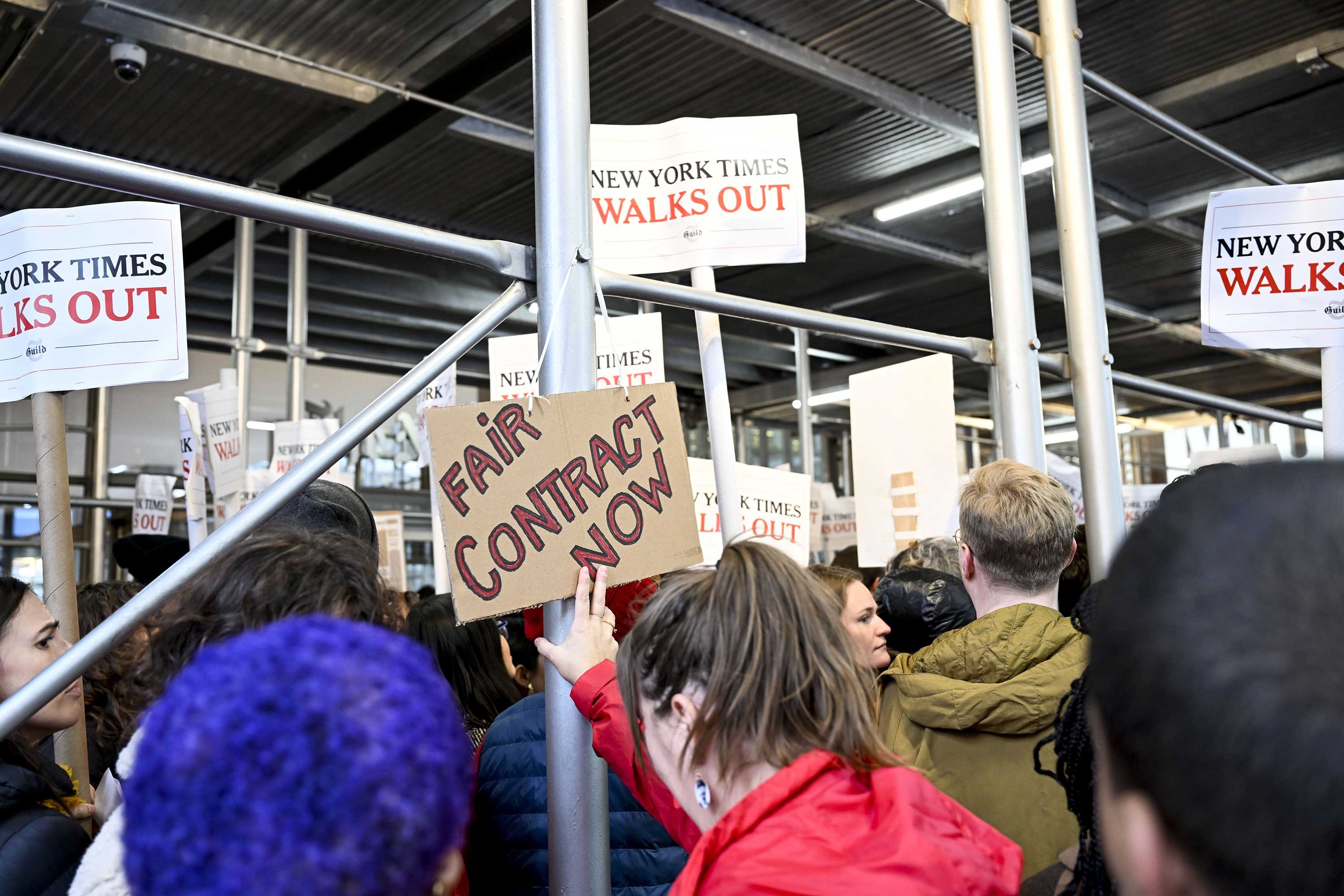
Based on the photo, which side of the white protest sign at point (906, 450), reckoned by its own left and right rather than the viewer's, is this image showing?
back

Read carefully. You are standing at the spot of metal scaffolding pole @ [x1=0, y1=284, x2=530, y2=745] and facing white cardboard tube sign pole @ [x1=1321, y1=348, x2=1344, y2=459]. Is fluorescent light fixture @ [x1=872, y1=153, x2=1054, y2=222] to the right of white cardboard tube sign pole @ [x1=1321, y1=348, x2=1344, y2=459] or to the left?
left

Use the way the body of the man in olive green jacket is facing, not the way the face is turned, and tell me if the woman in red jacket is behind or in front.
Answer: behind

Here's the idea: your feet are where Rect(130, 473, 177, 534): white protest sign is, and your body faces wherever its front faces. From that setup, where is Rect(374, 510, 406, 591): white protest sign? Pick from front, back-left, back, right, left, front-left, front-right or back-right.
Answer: front-left

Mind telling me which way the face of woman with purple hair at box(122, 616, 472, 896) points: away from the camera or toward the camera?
away from the camera

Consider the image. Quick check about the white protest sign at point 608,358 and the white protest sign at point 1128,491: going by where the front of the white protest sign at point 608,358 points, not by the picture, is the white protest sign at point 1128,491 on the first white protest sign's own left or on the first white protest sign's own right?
on the first white protest sign's own left

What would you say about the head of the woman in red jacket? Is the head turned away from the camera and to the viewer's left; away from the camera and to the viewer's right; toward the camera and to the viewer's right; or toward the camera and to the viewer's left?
away from the camera and to the viewer's left

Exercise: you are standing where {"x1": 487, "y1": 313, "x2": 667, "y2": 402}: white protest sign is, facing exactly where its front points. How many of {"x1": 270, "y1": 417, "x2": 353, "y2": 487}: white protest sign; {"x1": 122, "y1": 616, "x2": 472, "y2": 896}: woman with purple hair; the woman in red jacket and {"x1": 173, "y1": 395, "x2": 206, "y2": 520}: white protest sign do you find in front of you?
2

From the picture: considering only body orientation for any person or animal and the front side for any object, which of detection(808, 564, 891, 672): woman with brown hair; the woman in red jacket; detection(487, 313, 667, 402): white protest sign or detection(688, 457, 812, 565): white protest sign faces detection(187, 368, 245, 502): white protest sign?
the woman in red jacket

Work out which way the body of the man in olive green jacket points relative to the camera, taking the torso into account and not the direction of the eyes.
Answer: away from the camera

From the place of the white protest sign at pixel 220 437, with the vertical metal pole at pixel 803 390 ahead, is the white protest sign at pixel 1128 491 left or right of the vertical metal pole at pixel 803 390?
right
